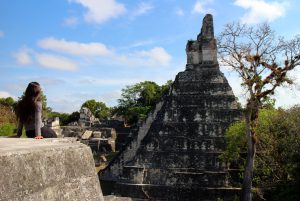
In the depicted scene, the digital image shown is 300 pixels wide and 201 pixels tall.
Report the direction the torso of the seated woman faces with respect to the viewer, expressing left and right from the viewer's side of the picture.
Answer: facing away from the viewer and to the right of the viewer

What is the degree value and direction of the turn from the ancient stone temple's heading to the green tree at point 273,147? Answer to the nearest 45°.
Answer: approximately 135° to its left

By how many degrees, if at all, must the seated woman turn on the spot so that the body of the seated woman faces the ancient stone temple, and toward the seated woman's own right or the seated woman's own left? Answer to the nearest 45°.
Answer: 0° — they already face it
